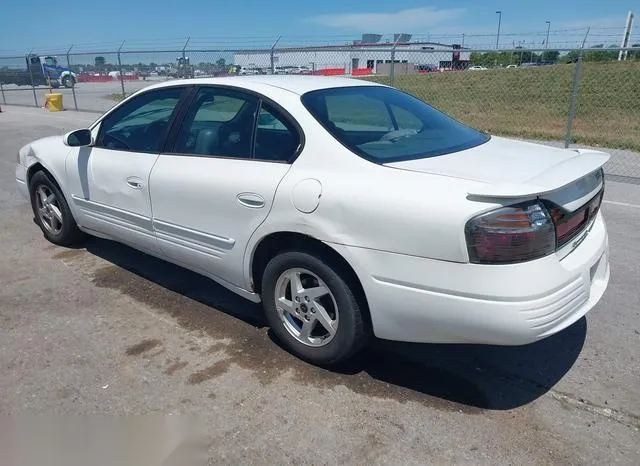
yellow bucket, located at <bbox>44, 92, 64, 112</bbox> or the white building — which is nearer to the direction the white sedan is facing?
the yellow bucket

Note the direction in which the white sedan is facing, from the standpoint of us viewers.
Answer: facing away from the viewer and to the left of the viewer

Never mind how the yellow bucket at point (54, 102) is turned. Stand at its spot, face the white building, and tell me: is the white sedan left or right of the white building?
right

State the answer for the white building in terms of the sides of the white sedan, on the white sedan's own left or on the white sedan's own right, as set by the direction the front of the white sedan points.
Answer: on the white sedan's own right

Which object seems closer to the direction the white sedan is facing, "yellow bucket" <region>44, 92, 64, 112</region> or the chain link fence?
the yellow bucket

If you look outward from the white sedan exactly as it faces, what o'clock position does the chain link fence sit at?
The chain link fence is roughly at 2 o'clock from the white sedan.
